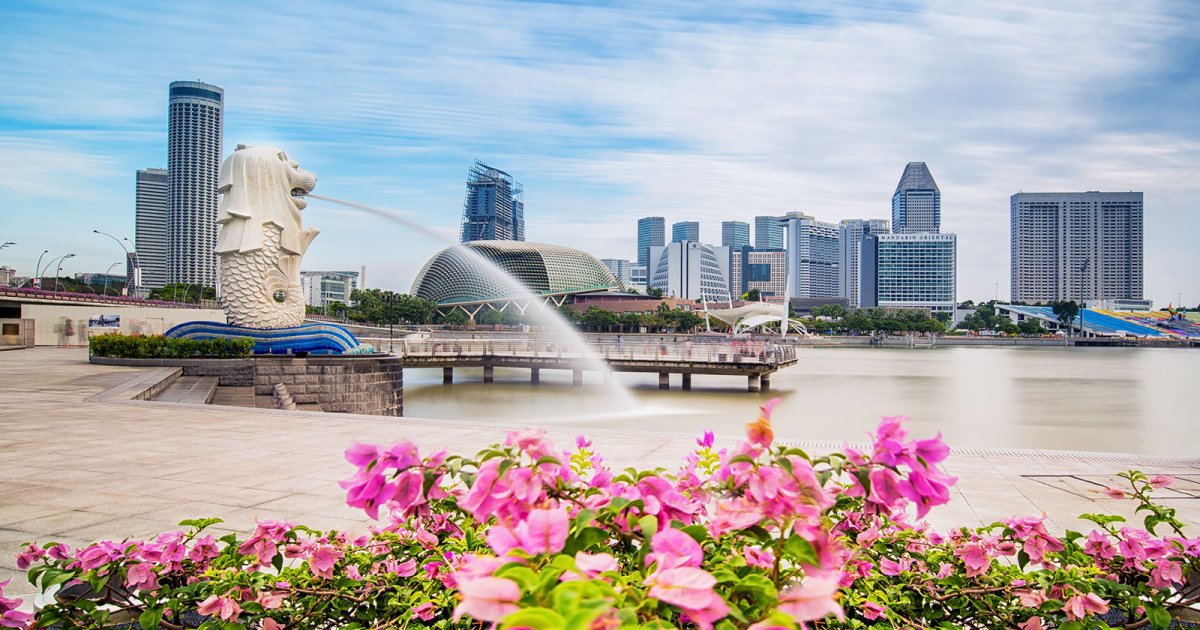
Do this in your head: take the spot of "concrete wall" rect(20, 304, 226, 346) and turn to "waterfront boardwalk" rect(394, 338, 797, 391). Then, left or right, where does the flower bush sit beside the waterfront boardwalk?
right

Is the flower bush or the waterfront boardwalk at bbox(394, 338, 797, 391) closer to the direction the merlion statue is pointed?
the waterfront boardwalk

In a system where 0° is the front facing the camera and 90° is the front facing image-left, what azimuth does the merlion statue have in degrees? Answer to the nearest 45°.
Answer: approximately 270°

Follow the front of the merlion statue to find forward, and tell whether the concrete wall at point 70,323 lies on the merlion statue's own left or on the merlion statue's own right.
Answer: on the merlion statue's own left

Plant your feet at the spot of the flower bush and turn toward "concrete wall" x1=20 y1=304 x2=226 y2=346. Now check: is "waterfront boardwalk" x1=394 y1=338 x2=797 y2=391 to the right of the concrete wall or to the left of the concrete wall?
right

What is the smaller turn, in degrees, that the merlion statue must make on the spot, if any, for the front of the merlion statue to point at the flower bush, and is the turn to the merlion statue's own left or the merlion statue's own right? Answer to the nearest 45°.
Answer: approximately 90° to the merlion statue's own right

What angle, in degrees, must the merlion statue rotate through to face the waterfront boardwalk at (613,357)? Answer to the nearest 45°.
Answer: approximately 45° to its left
